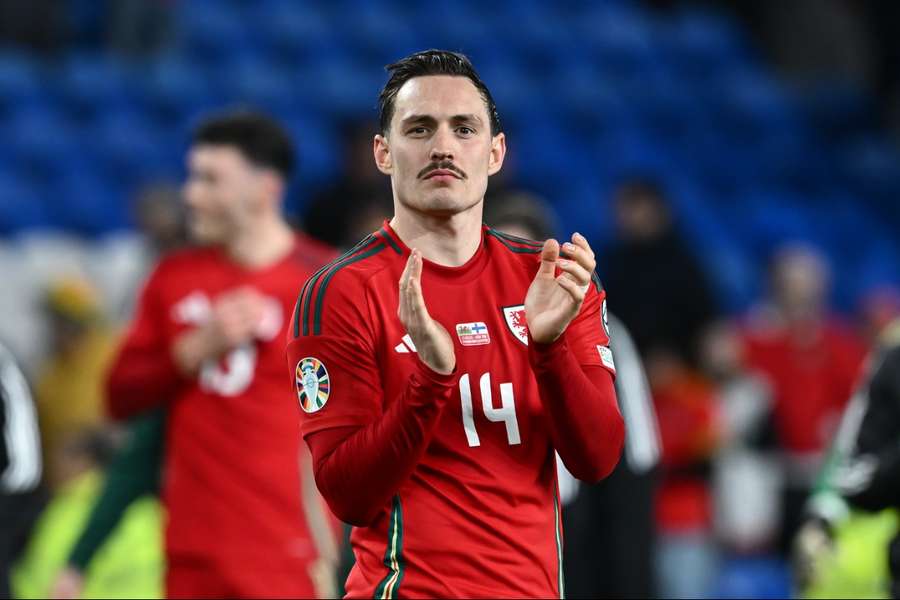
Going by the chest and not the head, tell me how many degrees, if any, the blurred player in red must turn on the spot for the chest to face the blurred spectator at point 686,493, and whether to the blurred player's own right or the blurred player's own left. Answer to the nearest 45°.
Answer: approximately 180°

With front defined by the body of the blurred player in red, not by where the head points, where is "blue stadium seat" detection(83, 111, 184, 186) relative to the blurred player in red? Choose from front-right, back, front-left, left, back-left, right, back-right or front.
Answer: back-right

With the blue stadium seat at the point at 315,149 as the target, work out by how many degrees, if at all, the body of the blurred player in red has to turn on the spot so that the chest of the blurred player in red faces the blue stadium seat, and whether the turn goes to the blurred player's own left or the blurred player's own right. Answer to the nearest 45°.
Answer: approximately 135° to the blurred player's own right

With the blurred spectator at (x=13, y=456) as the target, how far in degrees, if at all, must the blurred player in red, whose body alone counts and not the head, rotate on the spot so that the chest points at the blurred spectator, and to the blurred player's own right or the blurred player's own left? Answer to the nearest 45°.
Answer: approximately 45° to the blurred player's own right

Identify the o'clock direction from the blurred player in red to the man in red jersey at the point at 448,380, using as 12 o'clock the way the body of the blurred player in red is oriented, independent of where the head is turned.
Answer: The man in red jersey is roughly at 10 o'clock from the blurred player in red.

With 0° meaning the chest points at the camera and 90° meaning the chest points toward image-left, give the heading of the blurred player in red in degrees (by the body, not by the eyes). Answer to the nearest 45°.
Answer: approximately 45°

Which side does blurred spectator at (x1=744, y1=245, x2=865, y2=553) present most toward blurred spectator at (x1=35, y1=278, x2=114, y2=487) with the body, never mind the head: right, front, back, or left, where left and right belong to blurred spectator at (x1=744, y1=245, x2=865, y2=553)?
right

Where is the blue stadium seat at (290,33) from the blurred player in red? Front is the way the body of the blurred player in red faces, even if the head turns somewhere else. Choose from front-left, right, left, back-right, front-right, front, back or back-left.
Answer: back-right

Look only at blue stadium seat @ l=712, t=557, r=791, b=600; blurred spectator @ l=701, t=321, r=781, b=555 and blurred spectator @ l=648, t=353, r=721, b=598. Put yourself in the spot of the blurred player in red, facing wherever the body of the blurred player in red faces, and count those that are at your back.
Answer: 3
